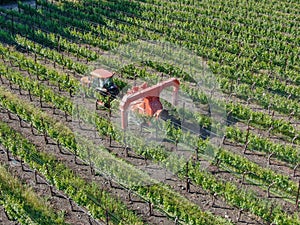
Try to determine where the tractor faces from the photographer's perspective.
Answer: facing away from the viewer and to the left of the viewer

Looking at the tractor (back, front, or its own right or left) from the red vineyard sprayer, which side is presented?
back
